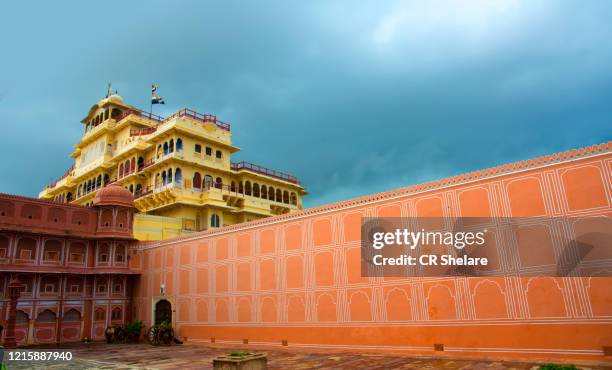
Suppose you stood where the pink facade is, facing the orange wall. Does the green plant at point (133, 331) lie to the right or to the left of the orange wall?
left

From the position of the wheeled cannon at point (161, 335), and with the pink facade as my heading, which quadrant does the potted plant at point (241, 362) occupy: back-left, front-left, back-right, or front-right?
back-left
